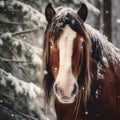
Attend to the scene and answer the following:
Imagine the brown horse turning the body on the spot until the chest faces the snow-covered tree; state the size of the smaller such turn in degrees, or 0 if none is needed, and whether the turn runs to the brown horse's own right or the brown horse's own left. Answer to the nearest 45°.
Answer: approximately 45° to the brown horse's own right

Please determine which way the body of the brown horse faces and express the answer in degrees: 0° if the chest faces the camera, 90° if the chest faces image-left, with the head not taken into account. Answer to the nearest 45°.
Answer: approximately 45°
